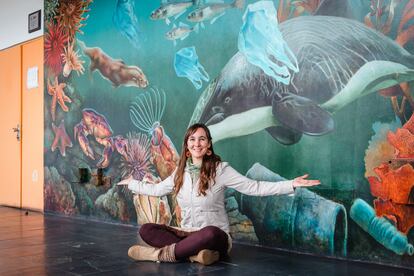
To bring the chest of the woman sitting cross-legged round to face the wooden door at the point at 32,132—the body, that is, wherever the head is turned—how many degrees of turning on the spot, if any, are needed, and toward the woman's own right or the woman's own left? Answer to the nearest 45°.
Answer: approximately 90° to the woman's own right

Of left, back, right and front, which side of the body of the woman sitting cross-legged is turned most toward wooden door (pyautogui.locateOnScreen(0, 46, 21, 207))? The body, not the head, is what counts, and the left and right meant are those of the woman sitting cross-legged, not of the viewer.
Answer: right

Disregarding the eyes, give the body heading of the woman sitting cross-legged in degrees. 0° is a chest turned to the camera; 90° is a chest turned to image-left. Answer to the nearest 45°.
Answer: approximately 45°
